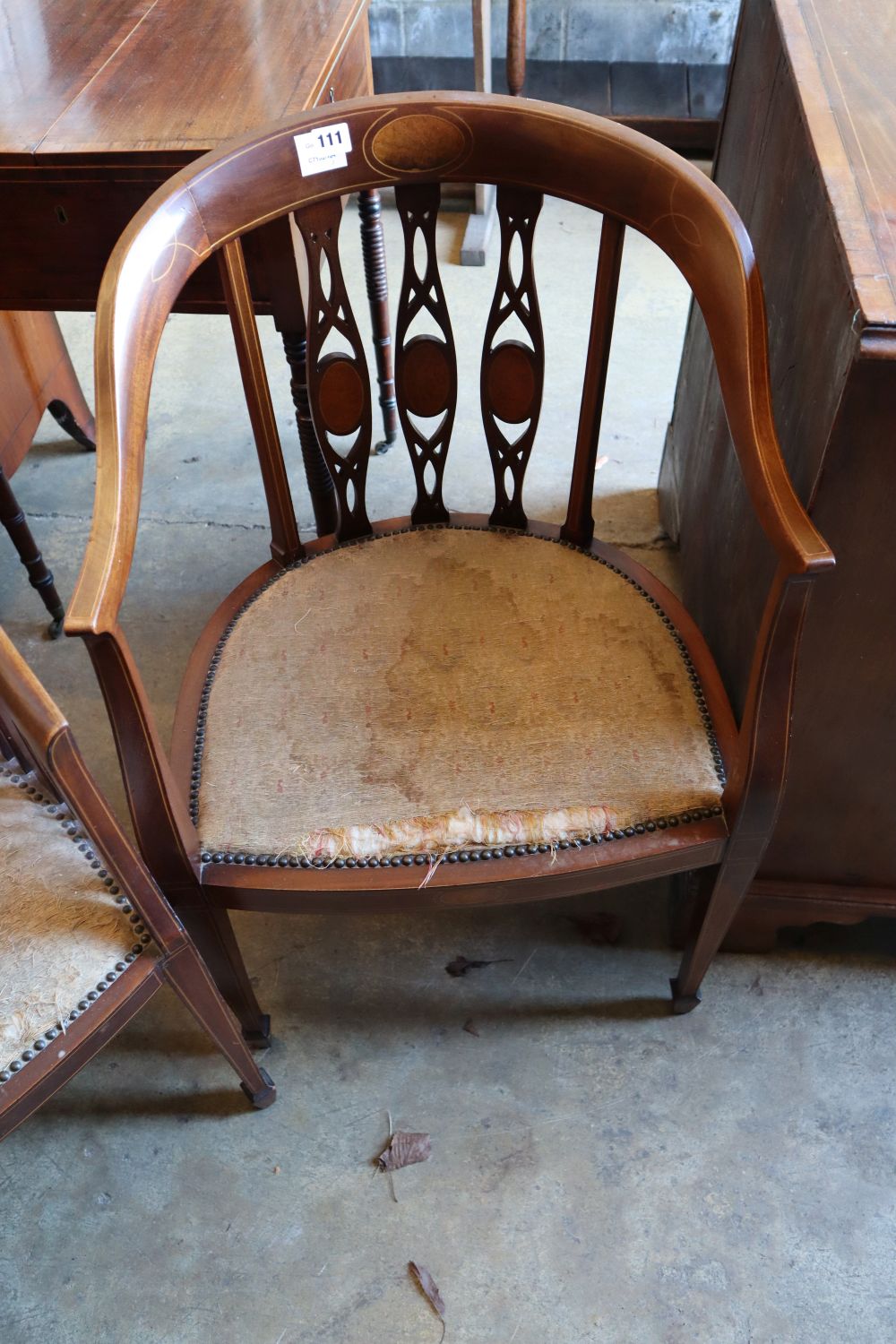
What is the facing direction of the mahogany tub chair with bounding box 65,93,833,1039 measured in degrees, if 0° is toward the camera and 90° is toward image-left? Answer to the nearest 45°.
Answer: approximately 0°
